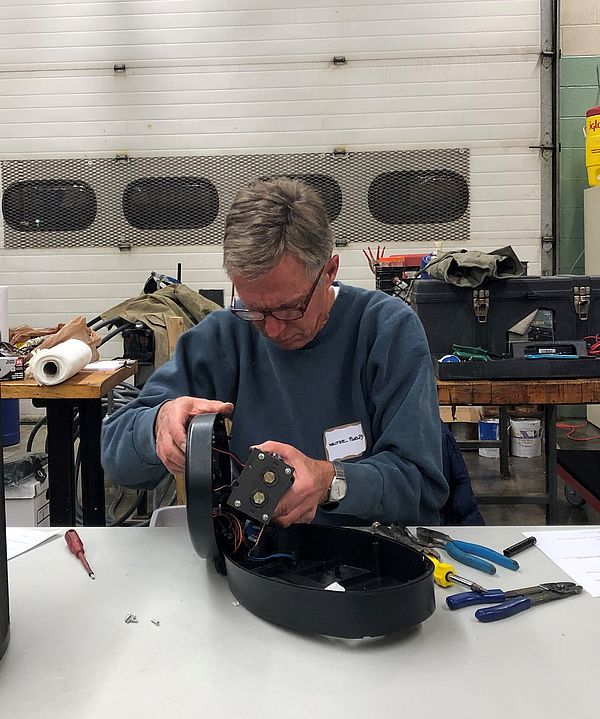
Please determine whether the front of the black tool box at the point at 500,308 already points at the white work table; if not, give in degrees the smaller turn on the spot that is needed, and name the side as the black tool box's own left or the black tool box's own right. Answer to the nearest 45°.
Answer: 0° — it already faces it

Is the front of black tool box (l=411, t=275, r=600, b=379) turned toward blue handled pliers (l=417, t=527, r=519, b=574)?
yes

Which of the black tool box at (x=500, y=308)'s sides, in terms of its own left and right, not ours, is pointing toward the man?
front

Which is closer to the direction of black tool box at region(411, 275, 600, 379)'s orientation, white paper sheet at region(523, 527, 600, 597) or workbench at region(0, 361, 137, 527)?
the white paper sheet

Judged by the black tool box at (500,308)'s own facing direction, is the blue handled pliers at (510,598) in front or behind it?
in front

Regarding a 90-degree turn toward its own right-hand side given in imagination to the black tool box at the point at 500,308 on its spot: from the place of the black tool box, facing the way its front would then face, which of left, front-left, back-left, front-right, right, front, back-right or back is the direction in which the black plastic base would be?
left

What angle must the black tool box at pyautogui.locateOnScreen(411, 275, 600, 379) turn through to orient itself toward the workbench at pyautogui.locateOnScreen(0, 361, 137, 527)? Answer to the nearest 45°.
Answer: approximately 45° to its right

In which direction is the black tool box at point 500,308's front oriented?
toward the camera

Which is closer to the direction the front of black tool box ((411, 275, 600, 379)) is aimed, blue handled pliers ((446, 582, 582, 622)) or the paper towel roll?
the blue handled pliers
